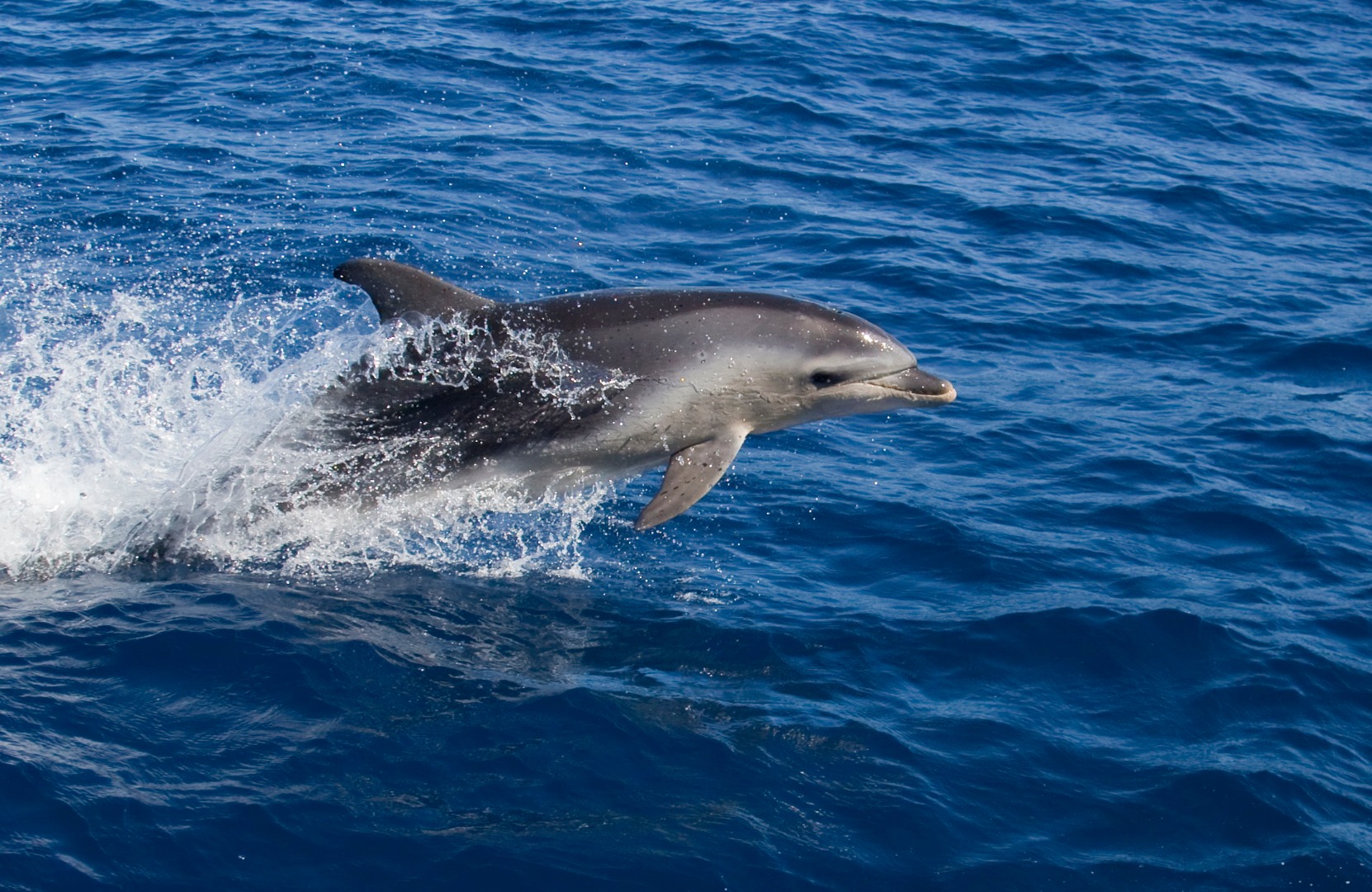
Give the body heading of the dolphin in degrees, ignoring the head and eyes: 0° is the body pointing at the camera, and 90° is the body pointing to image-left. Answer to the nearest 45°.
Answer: approximately 270°
